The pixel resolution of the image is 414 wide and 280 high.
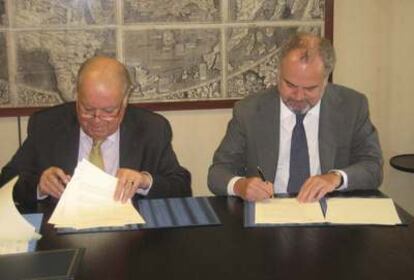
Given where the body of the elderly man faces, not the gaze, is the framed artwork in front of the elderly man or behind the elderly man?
behind

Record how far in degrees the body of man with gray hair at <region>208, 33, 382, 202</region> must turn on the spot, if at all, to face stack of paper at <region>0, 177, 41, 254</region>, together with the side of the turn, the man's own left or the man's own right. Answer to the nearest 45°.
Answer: approximately 45° to the man's own right

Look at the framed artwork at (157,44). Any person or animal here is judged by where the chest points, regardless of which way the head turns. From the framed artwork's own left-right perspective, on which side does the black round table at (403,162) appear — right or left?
on its left

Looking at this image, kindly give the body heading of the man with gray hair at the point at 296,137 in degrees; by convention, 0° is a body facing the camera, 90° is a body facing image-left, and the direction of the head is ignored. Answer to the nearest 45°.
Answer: approximately 0°

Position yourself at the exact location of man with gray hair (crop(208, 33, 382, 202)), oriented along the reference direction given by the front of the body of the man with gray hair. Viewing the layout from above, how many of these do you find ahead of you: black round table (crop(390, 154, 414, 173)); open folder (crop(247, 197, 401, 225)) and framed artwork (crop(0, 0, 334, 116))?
1

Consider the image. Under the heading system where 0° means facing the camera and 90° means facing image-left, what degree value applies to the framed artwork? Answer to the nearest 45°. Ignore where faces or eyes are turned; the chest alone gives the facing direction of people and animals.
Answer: approximately 0°

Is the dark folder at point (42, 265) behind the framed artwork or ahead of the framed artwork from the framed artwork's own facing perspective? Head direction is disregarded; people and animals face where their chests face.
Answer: ahead

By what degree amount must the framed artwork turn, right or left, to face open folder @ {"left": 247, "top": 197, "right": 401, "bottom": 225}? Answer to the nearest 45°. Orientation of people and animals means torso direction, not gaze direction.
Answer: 0° — it already faces it
